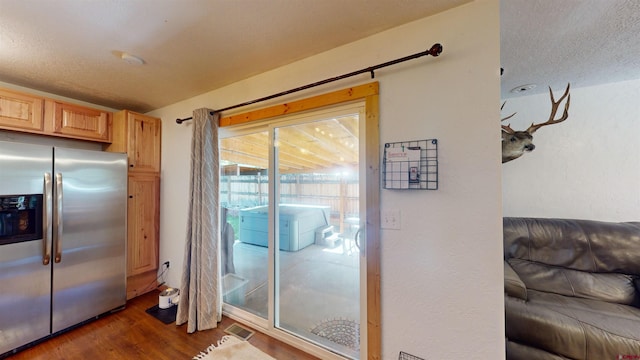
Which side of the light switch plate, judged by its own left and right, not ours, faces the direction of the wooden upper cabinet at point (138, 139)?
right

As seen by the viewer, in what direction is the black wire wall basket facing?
toward the camera

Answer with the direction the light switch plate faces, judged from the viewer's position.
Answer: facing the viewer

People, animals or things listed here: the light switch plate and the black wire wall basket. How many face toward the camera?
2

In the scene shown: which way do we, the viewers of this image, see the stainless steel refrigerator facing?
facing the viewer and to the right of the viewer

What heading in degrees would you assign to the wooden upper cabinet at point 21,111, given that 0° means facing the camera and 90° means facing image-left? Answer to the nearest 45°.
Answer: approximately 315°

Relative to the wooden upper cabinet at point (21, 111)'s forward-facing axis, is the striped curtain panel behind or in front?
in front

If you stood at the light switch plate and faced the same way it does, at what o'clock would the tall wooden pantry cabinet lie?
The tall wooden pantry cabinet is roughly at 3 o'clock from the light switch plate.

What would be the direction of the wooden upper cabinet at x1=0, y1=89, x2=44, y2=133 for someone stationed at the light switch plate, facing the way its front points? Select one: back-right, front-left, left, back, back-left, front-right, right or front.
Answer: right
